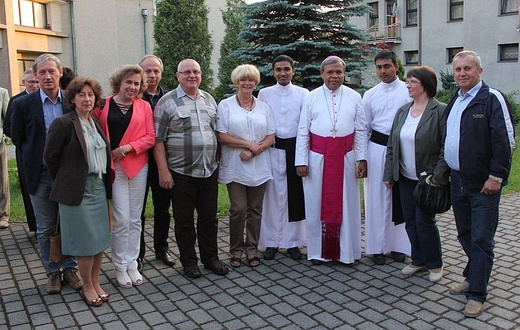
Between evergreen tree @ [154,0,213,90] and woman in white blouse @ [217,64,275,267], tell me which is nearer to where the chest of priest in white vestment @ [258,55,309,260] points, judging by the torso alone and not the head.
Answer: the woman in white blouse

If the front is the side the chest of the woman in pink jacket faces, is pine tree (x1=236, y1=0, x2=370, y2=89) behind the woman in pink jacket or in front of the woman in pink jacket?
behind

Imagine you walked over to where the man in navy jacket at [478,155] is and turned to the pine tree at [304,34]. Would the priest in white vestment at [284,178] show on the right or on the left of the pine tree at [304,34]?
left

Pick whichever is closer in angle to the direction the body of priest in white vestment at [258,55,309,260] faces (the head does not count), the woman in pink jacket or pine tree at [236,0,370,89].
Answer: the woman in pink jacket

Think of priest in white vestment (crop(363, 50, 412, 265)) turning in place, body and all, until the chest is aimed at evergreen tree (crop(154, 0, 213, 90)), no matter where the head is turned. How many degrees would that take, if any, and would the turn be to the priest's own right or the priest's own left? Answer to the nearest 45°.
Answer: approximately 135° to the priest's own right

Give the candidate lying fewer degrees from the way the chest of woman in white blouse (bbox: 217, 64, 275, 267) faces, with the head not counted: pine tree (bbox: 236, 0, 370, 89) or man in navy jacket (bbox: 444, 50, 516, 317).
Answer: the man in navy jacket

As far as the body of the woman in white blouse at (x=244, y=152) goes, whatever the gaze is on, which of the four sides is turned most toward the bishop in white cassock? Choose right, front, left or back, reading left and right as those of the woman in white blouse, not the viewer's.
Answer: left

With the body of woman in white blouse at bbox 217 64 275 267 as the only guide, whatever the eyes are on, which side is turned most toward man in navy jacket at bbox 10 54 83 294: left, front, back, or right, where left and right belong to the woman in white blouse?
right

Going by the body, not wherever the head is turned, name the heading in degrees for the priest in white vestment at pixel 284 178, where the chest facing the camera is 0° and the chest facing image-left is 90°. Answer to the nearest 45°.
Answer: approximately 0°
